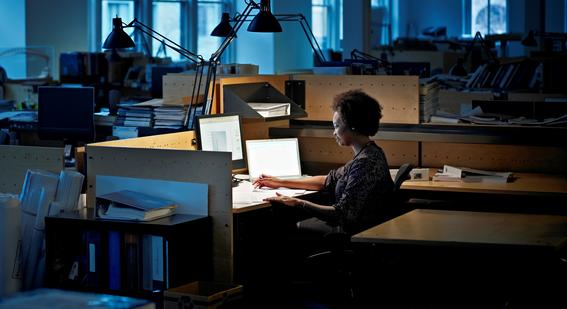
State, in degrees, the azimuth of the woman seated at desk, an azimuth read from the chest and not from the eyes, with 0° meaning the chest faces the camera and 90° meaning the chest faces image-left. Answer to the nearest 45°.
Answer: approximately 90°

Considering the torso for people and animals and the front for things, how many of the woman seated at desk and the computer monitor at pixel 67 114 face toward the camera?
1

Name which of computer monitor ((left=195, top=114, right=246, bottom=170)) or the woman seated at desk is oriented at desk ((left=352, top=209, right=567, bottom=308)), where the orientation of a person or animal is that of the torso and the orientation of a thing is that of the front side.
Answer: the computer monitor

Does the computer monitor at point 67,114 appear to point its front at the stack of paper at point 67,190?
yes

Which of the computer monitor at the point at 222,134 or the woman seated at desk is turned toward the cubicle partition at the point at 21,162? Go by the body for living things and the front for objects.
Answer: the woman seated at desk

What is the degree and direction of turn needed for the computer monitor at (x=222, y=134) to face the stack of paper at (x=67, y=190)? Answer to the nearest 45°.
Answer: approximately 90° to its right

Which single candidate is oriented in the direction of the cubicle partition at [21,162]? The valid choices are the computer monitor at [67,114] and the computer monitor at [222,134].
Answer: the computer monitor at [67,114]

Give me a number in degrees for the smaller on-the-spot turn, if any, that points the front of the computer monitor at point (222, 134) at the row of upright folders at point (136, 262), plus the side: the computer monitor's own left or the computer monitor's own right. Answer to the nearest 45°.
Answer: approximately 45° to the computer monitor's own right

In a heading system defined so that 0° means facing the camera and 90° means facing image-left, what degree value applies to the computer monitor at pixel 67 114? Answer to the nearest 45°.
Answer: approximately 0°
